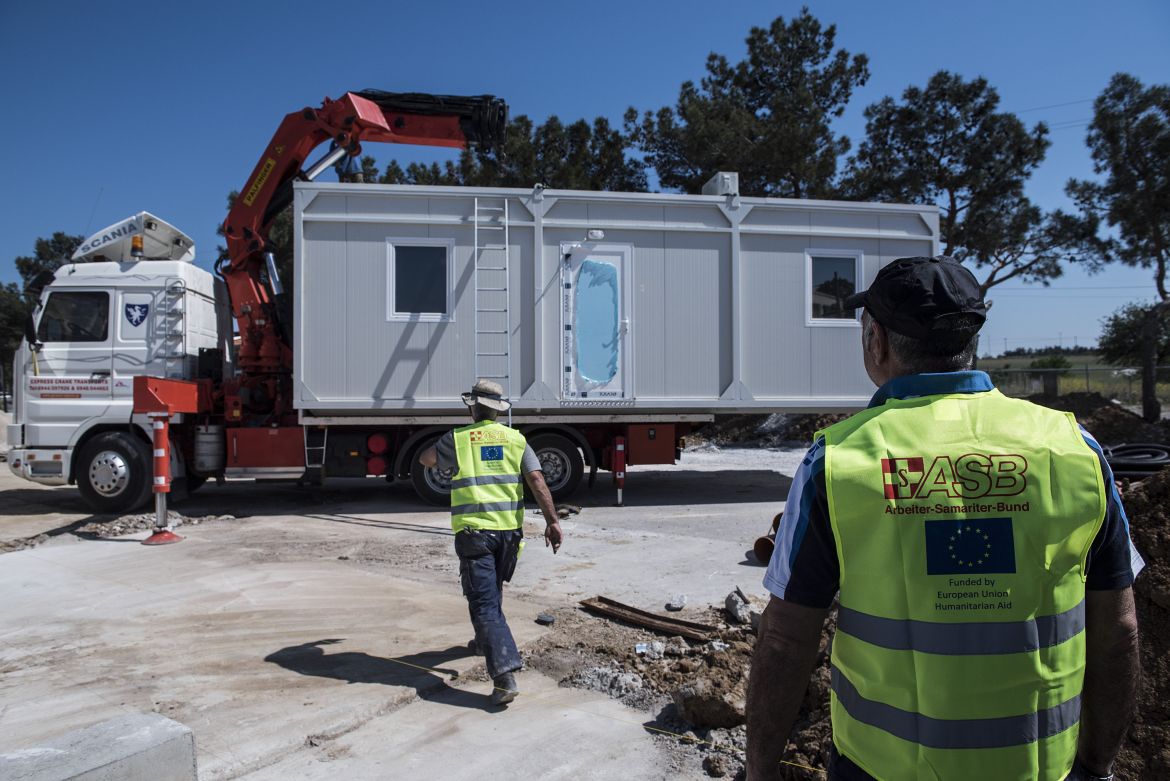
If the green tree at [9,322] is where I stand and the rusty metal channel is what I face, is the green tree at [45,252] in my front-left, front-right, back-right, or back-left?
back-left

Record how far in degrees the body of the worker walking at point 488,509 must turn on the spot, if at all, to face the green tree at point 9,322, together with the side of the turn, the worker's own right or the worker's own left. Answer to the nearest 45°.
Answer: approximately 45° to the worker's own left

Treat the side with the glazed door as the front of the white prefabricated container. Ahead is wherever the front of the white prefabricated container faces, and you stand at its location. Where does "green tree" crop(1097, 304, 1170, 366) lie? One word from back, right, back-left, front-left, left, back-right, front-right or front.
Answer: back-left

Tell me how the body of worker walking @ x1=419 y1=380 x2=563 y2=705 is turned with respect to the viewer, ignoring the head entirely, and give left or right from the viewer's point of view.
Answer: facing away from the viewer

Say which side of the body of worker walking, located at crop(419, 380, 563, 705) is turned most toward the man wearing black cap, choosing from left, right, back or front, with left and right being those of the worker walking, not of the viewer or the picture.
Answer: back

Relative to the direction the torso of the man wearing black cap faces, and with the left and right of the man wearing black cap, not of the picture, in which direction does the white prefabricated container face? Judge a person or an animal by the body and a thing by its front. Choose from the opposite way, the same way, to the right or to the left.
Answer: the opposite way

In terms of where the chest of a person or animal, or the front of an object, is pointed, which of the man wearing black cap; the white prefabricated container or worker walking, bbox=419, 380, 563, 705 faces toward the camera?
the white prefabricated container

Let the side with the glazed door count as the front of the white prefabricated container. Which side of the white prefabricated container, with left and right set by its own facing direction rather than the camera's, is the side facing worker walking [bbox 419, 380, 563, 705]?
front

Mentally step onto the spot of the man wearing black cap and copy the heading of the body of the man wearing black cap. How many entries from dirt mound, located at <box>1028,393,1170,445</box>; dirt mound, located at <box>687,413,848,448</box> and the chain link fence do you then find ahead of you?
3

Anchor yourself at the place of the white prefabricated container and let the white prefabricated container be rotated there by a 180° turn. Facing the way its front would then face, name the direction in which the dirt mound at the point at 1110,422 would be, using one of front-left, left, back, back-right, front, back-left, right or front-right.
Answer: front-right

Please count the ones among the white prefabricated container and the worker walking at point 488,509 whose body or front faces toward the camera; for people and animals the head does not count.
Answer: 1

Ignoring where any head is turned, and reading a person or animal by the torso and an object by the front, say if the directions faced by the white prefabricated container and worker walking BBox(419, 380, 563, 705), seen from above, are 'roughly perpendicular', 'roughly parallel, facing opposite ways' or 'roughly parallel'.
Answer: roughly parallel, facing opposite ways

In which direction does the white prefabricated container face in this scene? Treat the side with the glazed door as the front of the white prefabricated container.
toward the camera

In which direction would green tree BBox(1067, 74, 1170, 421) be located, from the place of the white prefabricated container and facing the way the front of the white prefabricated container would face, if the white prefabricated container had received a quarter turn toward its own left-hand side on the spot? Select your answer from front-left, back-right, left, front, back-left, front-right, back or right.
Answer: front-left

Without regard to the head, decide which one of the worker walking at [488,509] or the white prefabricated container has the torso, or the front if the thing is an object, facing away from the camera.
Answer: the worker walking

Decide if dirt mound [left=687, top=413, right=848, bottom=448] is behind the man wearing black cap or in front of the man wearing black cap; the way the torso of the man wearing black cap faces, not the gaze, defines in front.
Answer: in front

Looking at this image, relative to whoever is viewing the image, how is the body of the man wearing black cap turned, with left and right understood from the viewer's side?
facing away from the viewer

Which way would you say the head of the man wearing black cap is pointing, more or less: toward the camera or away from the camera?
away from the camera

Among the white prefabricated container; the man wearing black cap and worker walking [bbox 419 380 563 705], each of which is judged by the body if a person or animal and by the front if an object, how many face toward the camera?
1
